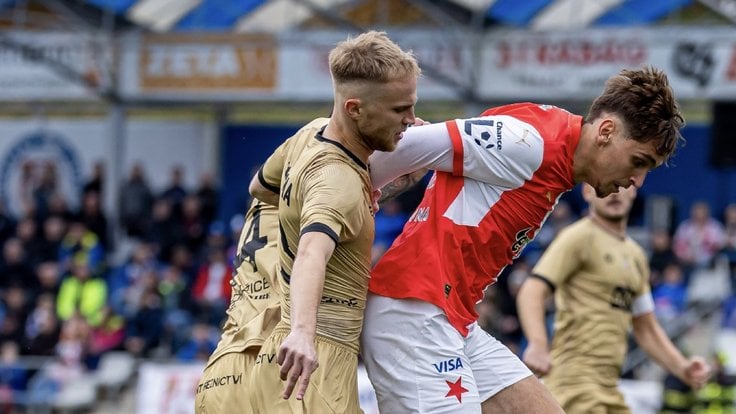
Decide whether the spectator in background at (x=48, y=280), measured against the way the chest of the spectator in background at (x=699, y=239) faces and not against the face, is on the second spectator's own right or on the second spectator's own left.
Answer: on the second spectator's own right

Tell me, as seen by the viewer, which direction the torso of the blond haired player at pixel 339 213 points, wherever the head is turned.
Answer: to the viewer's right

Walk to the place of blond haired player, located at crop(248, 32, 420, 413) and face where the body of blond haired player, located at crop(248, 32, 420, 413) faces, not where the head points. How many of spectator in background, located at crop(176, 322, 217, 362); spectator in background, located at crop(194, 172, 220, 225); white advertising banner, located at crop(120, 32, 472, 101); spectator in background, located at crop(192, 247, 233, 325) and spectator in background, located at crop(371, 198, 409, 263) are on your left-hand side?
5

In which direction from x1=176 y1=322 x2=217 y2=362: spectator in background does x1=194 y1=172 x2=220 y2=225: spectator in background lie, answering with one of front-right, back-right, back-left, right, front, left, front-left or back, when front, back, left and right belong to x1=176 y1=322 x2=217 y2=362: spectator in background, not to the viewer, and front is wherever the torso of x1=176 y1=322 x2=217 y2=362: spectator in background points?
back

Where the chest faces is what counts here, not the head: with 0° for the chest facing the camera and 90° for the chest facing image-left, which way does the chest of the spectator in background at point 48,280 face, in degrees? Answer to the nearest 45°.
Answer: approximately 0°

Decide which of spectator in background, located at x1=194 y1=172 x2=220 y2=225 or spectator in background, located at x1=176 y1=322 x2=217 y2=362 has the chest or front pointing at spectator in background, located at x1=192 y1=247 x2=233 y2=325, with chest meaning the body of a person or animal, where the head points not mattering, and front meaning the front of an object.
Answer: spectator in background, located at x1=194 y1=172 x2=220 y2=225

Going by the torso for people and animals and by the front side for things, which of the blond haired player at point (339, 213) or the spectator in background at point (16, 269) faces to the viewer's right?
the blond haired player
